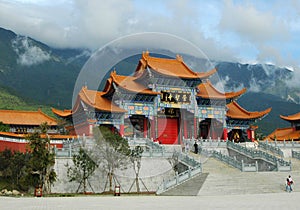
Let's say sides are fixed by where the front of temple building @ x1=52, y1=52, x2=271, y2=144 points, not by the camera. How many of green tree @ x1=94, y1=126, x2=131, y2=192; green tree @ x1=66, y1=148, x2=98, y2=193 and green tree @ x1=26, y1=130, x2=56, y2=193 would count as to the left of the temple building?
0

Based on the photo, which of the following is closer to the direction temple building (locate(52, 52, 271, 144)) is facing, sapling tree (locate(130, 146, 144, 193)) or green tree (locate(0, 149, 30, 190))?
the sapling tree

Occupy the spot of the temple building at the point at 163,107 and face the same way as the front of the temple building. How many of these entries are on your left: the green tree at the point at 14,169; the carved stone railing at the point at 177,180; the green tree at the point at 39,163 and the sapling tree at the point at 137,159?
0

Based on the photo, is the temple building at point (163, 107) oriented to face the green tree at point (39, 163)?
no

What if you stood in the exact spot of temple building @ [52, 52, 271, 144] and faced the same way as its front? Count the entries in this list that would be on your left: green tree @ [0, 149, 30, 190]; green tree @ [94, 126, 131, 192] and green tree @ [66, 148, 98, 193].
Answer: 0

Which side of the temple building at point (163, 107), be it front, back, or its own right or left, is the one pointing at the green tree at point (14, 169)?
right

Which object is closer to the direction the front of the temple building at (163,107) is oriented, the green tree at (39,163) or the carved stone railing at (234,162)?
the carved stone railing

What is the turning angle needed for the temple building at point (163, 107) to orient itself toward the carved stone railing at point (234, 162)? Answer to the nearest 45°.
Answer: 0° — it already faces it

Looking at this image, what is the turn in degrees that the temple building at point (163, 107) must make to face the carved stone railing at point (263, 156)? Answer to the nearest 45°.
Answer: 0° — it already faces it

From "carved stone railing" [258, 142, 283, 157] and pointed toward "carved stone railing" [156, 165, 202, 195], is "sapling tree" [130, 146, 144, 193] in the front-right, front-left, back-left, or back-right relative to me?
front-right

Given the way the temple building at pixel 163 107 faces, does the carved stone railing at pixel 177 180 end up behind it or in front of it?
in front

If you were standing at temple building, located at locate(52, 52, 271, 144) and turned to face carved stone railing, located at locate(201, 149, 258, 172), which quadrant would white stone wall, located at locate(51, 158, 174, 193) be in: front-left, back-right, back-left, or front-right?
front-right

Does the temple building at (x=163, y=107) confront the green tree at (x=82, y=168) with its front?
no

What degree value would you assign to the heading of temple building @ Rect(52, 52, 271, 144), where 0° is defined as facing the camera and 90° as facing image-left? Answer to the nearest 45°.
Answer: approximately 315°

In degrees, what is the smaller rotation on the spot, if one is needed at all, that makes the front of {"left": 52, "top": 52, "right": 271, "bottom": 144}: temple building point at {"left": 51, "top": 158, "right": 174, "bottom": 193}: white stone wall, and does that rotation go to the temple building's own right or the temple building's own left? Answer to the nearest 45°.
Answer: approximately 45° to the temple building's own right

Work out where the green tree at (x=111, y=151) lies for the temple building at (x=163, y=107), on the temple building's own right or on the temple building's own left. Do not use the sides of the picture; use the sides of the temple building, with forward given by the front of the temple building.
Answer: on the temple building's own right

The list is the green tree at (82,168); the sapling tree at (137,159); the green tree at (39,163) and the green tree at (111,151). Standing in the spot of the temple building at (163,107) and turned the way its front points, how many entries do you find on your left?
0

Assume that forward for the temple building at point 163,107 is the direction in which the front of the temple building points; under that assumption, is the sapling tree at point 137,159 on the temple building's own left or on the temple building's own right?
on the temple building's own right
